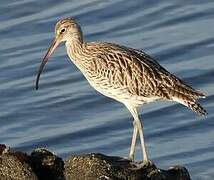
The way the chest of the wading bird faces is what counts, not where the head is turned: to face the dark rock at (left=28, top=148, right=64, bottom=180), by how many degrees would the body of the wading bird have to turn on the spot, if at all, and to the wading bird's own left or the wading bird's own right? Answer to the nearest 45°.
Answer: approximately 45° to the wading bird's own left

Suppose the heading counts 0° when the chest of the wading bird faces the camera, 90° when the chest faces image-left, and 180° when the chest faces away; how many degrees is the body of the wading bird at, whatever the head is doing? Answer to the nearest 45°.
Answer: approximately 90°
